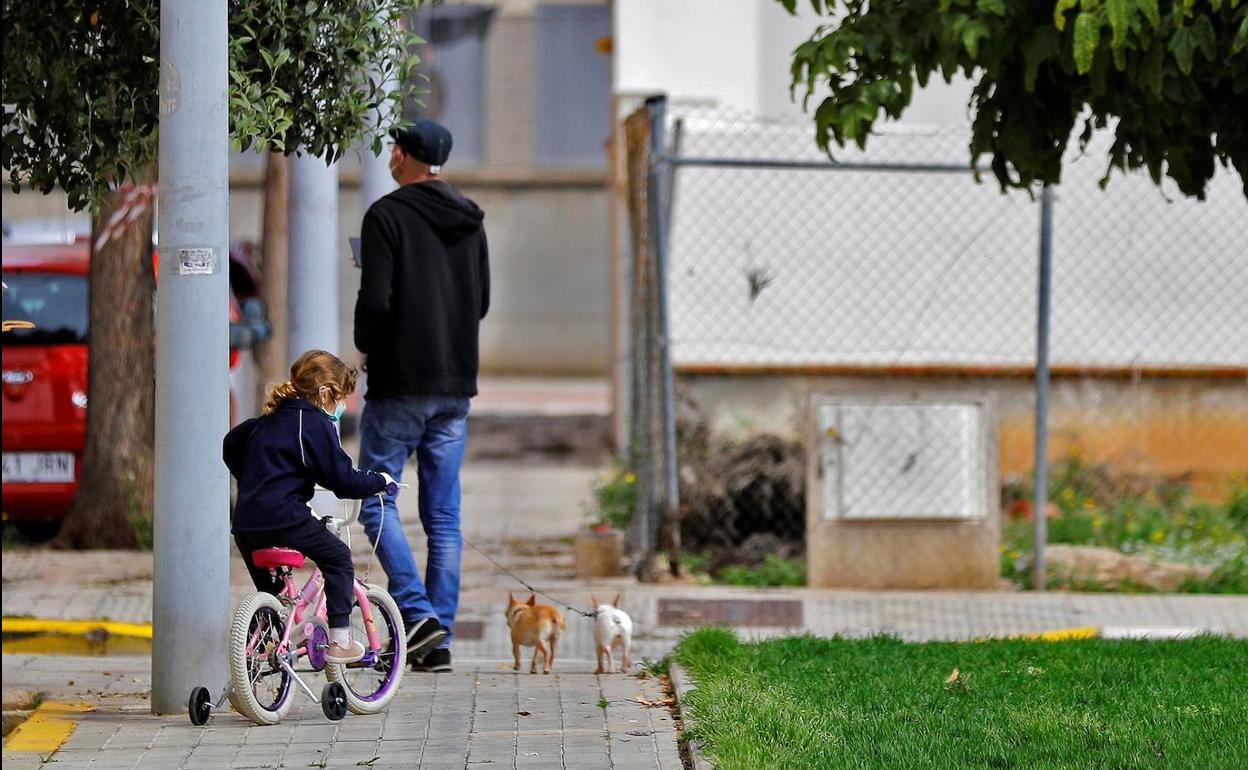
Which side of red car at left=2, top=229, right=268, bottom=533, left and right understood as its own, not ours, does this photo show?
back

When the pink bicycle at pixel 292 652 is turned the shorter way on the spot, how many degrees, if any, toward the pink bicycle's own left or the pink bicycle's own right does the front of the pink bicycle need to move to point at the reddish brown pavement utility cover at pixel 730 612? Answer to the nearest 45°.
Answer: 0° — it already faces it

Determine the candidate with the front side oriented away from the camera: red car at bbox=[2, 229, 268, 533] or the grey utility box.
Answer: the red car

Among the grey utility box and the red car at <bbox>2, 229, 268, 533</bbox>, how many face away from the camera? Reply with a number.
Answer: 1

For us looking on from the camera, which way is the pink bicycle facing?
facing away from the viewer and to the right of the viewer

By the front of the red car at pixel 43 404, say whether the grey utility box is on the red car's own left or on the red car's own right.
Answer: on the red car's own right

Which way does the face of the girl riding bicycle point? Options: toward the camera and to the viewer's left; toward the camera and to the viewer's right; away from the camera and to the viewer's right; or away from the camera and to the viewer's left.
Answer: away from the camera and to the viewer's right

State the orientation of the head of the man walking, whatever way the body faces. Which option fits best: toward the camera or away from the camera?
away from the camera

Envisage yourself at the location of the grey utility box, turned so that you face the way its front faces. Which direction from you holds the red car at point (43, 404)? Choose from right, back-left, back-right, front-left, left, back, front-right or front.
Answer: right
